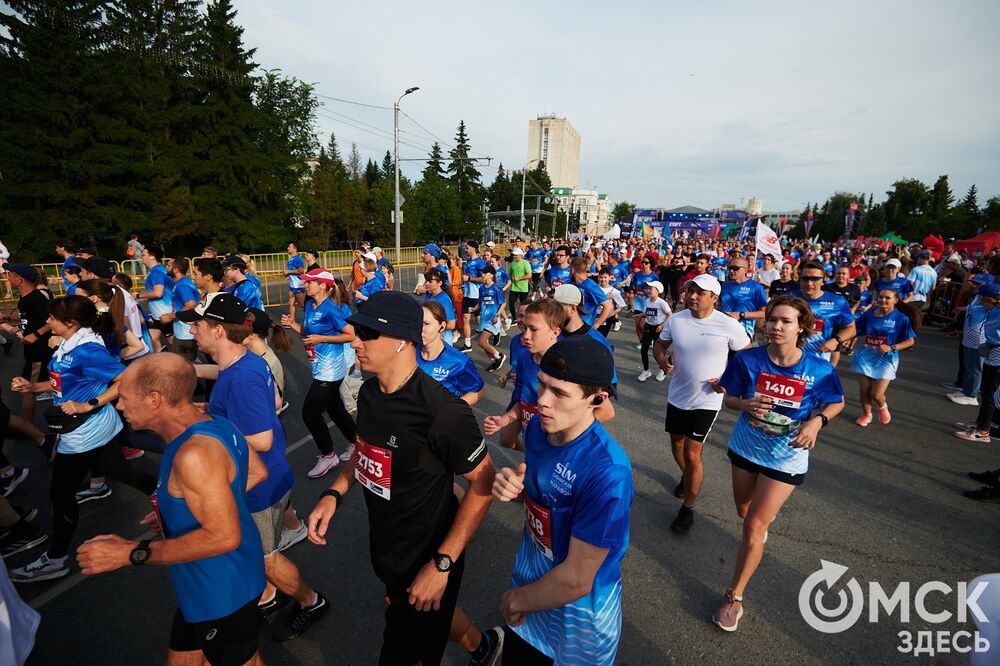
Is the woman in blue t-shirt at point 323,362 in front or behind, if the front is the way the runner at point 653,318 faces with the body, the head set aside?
in front

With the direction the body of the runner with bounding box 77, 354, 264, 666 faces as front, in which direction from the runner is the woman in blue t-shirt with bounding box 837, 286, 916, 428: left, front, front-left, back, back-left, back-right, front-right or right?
back

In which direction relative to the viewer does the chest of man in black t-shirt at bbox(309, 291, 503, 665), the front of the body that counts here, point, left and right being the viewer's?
facing the viewer and to the left of the viewer

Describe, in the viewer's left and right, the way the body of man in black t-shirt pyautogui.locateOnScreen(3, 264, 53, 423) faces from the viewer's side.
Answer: facing to the left of the viewer

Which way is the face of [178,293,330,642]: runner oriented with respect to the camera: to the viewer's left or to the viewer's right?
to the viewer's left

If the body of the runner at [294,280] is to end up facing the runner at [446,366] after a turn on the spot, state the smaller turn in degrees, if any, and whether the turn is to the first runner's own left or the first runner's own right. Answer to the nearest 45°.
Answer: approximately 90° to the first runner's own left

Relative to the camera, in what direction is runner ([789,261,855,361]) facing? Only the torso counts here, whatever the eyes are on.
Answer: toward the camera

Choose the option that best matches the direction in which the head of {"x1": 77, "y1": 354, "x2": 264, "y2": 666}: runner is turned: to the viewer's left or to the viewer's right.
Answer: to the viewer's left

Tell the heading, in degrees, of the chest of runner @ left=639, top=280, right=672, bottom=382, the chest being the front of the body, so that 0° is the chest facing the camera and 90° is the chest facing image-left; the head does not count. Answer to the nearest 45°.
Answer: approximately 45°

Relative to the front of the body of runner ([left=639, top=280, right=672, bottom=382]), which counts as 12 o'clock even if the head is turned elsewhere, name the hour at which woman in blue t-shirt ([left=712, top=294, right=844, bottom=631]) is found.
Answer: The woman in blue t-shirt is roughly at 10 o'clock from the runner.

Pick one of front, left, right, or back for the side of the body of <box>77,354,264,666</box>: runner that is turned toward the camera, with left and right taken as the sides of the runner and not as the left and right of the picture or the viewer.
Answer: left

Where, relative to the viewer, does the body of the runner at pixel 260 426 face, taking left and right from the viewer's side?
facing to the left of the viewer
